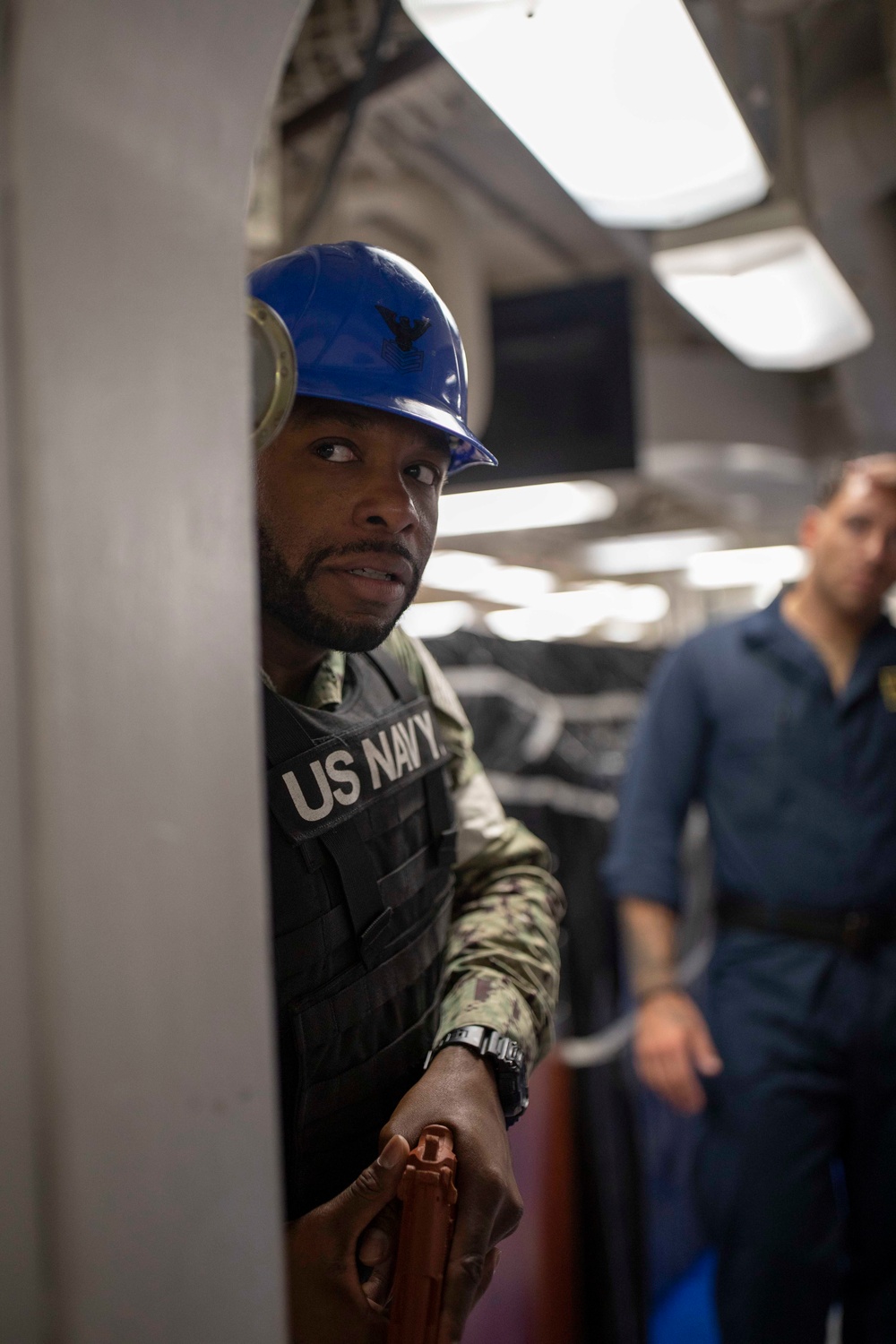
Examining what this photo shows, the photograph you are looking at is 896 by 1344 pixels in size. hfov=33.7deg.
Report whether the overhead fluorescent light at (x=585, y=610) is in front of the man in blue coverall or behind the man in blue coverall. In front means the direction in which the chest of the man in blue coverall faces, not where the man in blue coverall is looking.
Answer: behind

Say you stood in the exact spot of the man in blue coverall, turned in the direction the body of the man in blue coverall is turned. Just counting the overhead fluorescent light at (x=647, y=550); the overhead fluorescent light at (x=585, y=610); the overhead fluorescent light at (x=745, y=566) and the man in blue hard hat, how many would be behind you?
3

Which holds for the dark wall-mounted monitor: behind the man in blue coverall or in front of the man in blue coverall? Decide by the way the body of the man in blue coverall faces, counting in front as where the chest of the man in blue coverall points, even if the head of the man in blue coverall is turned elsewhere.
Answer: behind

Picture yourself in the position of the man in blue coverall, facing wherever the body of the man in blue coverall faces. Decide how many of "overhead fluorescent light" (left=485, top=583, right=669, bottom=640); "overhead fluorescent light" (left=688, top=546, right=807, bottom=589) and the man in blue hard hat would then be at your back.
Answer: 2

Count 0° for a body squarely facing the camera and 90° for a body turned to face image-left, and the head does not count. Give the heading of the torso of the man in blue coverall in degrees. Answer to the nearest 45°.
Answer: approximately 0°

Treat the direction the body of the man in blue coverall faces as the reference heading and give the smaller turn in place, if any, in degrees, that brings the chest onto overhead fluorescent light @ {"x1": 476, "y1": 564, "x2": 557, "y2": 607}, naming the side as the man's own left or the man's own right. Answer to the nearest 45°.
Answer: approximately 180°

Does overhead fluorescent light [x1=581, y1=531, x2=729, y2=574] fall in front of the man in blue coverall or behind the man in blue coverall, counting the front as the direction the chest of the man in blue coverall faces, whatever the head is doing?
behind
